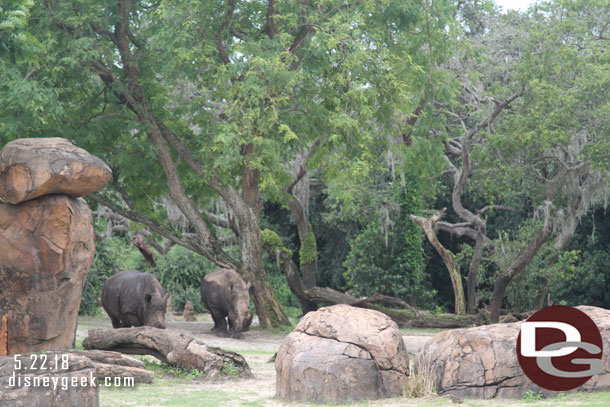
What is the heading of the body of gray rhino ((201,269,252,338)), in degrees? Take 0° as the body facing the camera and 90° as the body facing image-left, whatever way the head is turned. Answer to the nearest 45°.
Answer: approximately 315°

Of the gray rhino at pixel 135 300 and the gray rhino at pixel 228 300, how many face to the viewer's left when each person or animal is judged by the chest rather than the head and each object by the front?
0

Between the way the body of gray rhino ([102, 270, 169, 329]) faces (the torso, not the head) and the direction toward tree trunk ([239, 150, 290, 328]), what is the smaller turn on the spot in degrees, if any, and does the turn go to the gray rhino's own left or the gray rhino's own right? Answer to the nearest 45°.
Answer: approximately 90° to the gray rhino's own left

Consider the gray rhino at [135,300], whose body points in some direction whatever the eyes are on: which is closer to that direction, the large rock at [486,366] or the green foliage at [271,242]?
the large rock

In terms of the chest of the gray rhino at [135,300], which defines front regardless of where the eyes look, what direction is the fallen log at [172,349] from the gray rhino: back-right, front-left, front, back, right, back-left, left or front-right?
front-right

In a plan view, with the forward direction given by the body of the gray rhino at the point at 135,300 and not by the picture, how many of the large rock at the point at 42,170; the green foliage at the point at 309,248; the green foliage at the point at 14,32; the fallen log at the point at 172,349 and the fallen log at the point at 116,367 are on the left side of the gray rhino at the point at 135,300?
1

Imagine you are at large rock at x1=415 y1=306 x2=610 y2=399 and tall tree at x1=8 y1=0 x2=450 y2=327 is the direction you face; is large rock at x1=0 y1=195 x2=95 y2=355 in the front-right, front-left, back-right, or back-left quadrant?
front-left

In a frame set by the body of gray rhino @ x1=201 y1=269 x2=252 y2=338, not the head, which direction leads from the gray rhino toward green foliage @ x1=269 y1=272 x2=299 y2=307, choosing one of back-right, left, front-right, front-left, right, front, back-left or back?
back-left

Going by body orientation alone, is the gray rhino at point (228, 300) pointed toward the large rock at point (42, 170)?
no

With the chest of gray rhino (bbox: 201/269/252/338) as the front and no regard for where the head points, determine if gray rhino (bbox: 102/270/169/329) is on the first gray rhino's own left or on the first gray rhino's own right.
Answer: on the first gray rhino's own right

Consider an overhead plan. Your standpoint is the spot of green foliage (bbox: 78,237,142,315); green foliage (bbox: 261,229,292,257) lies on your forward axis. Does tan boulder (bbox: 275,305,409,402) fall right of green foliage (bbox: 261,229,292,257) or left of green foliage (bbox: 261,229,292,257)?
right

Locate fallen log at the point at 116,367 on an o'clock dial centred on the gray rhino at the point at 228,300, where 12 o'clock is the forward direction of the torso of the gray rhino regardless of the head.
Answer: The fallen log is roughly at 2 o'clock from the gray rhino.
